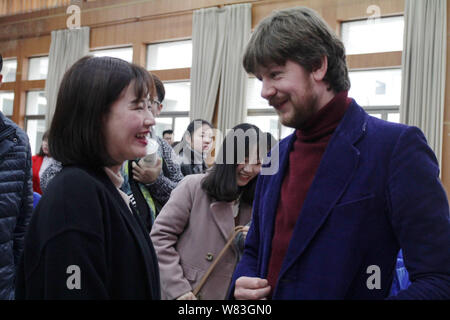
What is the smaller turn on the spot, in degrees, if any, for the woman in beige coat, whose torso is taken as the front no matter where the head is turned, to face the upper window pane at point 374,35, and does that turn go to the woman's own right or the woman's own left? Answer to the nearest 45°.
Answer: approximately 90° to the woman's own left

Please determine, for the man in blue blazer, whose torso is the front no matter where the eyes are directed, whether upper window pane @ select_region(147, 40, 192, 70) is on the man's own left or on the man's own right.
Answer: on the man's own right

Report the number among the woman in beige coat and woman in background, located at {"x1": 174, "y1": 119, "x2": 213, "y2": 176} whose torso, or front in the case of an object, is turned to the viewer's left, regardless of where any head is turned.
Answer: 0

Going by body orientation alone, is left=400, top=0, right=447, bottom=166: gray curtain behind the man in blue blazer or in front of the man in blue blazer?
behind

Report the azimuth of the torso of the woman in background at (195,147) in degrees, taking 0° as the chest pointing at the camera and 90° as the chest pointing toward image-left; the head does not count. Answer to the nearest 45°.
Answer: approximately 315°

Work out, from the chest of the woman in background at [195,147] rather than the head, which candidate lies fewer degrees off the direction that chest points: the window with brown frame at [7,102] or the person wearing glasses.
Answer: the person wearing glasses

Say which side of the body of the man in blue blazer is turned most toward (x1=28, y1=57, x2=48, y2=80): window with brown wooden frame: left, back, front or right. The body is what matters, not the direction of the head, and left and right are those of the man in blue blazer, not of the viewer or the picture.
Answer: right

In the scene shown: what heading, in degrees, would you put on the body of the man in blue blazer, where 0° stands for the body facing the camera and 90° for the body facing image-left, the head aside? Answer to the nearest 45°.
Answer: approximately 45°

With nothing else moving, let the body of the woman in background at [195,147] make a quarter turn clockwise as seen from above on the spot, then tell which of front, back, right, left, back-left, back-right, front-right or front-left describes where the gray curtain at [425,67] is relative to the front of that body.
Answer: back

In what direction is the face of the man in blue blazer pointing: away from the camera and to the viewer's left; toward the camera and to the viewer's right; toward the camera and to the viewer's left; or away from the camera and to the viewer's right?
toward the camera and to the viewer's left
